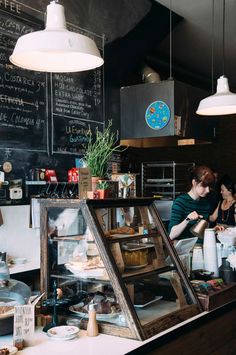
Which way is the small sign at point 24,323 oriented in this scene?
toward the camera

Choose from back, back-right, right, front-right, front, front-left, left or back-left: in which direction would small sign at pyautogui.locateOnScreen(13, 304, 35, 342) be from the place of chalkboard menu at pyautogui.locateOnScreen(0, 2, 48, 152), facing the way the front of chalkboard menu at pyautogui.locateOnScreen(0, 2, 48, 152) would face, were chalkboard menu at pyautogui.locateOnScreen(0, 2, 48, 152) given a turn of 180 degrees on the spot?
back-left

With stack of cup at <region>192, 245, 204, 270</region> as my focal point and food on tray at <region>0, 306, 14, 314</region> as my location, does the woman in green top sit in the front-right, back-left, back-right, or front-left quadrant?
front-left

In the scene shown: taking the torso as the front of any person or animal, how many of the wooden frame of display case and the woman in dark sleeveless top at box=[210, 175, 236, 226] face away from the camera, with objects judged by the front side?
0

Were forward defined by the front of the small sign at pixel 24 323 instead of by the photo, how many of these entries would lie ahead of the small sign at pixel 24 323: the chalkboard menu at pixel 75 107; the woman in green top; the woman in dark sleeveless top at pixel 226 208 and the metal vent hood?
0

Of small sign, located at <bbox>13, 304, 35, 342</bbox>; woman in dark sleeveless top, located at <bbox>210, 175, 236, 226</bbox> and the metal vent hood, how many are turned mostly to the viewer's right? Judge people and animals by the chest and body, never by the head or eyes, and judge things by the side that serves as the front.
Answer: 0

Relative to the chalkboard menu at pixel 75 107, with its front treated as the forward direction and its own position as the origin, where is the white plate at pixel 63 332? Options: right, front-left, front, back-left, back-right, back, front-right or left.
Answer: front-right

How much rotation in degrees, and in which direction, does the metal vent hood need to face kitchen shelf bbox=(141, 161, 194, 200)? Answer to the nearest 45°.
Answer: approximately 135° to its right

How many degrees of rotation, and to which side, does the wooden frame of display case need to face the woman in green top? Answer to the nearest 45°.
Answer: approximately 135° to its left

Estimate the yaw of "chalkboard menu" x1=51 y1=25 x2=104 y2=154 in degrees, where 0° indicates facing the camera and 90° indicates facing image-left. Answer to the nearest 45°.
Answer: approximately 315°
